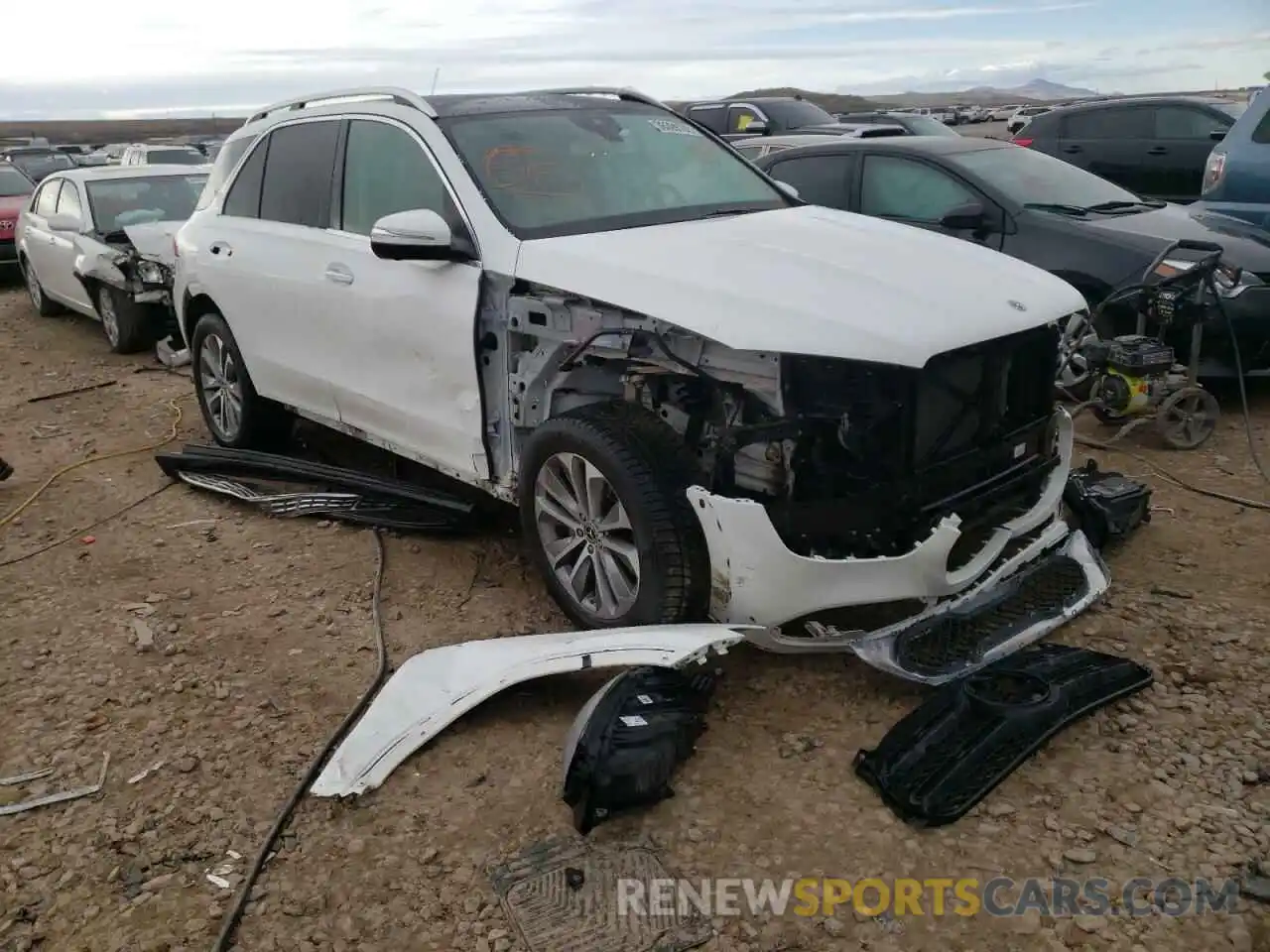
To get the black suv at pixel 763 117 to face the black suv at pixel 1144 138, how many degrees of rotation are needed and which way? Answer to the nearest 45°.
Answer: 0° — it already faces it

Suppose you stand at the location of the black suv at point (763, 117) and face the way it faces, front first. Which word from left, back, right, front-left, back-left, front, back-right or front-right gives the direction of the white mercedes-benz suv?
front-right

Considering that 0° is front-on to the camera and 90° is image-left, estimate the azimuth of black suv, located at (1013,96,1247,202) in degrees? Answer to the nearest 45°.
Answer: approximately 270°

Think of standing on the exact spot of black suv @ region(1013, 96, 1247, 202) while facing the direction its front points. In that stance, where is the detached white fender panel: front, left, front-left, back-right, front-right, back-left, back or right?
right

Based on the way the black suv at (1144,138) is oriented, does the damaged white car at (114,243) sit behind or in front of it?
behind

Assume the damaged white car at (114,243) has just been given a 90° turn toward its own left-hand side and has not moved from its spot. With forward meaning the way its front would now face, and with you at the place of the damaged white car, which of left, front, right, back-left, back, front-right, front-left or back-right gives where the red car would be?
front-left

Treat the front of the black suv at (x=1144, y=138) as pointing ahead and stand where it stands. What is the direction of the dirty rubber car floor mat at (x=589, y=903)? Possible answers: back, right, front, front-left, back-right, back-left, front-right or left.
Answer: right

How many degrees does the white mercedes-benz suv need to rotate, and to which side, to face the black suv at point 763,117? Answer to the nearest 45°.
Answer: approximately 135° to its left

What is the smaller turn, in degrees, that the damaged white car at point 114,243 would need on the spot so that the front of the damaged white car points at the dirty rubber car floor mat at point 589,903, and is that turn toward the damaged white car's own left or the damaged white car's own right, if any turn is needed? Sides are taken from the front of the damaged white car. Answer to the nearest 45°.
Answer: approximately 45° to the damaged white car's own right

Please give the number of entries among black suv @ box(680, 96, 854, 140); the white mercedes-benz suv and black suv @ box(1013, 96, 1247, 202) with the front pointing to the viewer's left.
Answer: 0

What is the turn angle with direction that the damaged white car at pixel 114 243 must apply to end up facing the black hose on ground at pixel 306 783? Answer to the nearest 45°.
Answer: approximately 45° to its right

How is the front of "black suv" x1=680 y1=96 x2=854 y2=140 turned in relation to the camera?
facing the viewer and to the right of the viewer
